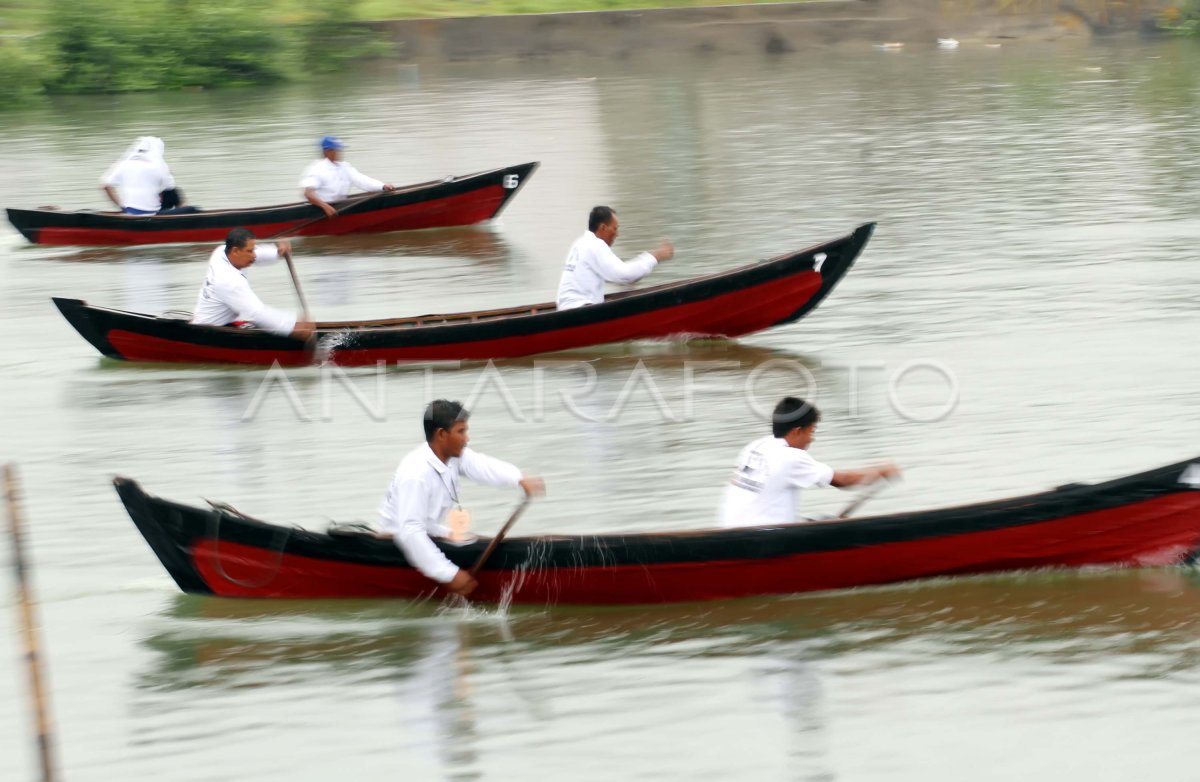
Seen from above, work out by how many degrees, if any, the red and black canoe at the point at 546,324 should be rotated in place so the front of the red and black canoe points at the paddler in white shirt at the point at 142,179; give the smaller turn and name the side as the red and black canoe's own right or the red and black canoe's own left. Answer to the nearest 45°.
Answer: approximately 135° to the red and black canoe's own left

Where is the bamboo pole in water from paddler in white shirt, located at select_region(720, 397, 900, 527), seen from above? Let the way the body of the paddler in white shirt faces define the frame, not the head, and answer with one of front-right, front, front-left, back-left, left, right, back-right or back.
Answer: back

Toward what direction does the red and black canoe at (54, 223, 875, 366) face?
to the viewer's right

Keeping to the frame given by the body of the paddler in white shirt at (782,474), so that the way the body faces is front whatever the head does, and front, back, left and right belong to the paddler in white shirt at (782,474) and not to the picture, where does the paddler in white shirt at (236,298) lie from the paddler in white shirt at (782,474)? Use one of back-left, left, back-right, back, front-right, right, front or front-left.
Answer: left

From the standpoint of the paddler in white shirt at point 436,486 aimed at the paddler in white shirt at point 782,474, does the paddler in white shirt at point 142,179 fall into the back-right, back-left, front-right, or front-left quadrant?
back-left

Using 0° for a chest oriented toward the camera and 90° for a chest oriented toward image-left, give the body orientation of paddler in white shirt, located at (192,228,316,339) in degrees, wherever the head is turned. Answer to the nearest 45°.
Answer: approximately 270°

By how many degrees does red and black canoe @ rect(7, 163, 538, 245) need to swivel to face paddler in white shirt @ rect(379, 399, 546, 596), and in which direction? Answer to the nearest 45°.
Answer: approximately 90° to its right

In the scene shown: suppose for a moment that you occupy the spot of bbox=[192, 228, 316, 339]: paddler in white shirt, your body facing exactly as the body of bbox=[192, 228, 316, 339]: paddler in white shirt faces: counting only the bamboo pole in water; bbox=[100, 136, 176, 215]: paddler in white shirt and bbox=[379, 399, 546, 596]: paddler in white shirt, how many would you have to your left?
1

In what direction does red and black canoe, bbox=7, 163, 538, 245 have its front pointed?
to the viewer's right

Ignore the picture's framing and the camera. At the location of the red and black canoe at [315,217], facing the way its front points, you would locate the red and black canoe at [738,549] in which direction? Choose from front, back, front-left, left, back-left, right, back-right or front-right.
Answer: right

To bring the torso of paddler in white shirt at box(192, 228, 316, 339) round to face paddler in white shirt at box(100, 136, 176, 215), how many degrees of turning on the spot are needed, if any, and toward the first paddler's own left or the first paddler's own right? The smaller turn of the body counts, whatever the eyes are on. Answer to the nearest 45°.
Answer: approximately 90° to the first paddler's own left

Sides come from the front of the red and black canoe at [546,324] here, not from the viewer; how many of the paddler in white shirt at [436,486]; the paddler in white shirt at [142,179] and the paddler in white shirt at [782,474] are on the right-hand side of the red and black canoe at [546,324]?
2

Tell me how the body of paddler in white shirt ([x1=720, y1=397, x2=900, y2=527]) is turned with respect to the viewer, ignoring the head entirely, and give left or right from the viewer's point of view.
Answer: facing away from the viewer and to the right of the viewer
